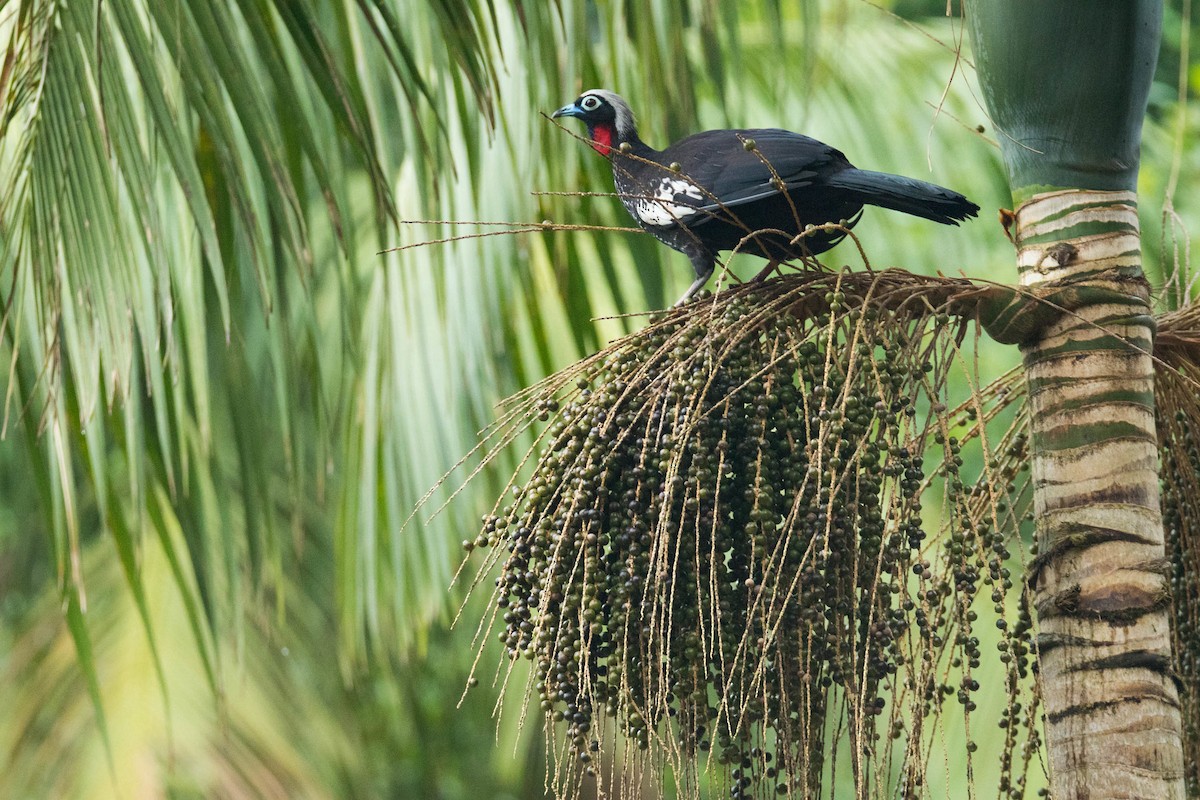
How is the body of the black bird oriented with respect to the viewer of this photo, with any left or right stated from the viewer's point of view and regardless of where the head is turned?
facing to the left of the viewer
